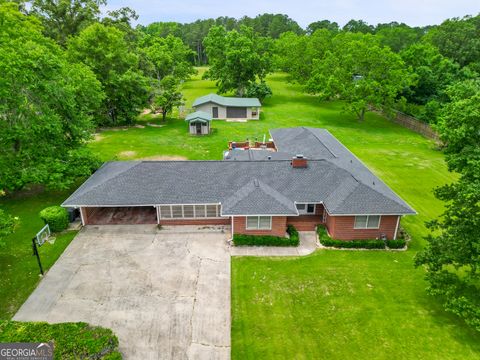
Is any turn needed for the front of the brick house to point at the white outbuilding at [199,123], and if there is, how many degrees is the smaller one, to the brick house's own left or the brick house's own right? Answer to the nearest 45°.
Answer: approximately 180°

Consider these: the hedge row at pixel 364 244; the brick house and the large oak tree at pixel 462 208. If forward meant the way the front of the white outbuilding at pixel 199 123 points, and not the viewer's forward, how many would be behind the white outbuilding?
0

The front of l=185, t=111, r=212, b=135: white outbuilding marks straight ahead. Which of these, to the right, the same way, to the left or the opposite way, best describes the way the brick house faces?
the same way

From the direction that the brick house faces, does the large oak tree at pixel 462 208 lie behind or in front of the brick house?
in front

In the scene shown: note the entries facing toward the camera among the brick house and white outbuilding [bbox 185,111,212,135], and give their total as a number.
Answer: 2

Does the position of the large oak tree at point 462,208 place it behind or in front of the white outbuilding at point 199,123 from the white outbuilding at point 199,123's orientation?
in front

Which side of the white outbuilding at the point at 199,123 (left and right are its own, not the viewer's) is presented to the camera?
front

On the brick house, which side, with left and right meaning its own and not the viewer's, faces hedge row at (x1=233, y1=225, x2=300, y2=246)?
front

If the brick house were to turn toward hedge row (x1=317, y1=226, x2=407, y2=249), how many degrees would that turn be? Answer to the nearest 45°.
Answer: approximately 90° to its left

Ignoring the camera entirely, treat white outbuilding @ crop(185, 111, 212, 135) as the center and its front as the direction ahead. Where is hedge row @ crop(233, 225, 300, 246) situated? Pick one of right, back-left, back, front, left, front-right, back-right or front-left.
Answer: front

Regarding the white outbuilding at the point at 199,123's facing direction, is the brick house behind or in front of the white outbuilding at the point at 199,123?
in front

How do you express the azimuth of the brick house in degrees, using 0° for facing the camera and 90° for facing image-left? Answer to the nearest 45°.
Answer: approximately 0°
